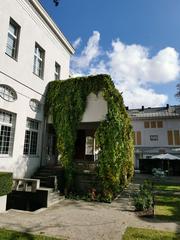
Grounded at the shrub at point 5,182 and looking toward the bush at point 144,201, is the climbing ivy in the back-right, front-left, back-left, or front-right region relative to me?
front-left

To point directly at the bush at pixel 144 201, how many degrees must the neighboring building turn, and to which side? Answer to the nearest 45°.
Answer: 0° — it already faces it

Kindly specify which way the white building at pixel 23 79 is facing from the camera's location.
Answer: facing the viewer and to the right of the viewer

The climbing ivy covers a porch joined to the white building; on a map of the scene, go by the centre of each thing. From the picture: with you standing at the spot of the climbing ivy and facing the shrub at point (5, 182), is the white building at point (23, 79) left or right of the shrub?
right

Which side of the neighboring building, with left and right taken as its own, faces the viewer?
front

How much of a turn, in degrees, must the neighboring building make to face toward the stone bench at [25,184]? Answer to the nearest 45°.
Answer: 0° — it already faces it

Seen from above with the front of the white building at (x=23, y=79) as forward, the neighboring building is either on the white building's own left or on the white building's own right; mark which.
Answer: on the white building's own left

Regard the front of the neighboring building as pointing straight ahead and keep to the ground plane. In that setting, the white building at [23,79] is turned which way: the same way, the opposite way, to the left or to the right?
to the left

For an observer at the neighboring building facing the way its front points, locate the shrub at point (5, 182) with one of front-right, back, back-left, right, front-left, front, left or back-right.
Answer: front

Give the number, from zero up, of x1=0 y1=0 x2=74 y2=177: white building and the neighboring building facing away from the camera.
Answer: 0

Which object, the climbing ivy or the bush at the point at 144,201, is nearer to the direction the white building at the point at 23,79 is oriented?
the bush

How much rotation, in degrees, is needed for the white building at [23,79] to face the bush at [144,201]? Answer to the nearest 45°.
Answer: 0° — it already faces it
